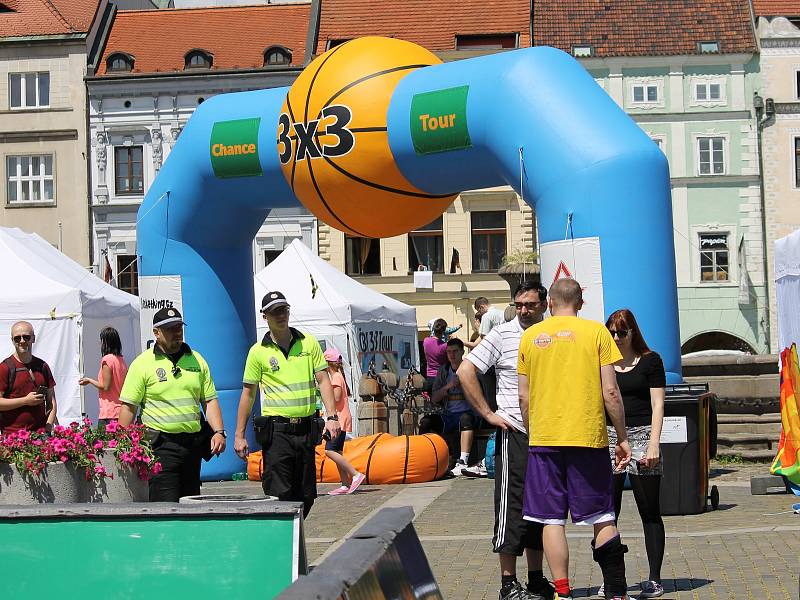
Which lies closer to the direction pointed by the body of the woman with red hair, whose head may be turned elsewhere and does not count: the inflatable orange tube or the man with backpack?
the man with backpack

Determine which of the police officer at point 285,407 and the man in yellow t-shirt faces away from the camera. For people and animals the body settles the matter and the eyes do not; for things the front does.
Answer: the man in yellow t-shirt

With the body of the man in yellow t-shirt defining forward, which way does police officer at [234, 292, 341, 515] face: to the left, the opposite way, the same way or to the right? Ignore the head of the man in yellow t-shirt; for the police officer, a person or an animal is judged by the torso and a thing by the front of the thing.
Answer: the opposite way

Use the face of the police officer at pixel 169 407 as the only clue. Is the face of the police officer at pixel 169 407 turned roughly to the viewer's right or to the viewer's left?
to the viewer's right

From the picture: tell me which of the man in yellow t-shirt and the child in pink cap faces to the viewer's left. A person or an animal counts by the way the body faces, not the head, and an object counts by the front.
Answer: the child in pink cap

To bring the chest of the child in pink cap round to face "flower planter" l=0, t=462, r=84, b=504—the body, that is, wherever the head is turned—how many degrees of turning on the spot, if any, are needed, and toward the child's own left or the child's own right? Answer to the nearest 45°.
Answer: approximately 90° to the child's own left

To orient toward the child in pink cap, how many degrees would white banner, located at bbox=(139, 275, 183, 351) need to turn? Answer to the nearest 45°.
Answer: approximately 45° to its left

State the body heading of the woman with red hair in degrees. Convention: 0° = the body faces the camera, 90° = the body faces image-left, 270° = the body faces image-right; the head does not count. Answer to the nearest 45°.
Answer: approximately 45°

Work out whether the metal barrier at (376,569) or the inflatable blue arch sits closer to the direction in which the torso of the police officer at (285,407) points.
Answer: the metal barrier

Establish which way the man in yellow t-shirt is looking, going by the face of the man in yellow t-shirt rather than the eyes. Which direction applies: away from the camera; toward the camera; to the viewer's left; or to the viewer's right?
away from the camera

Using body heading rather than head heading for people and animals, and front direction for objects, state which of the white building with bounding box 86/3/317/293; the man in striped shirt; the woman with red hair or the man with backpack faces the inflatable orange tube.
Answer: the white building

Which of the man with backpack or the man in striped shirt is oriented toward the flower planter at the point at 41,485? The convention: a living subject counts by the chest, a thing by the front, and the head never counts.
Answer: the man with backpack
